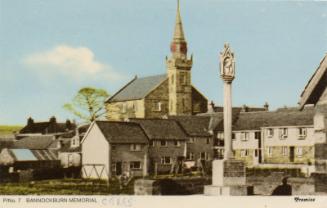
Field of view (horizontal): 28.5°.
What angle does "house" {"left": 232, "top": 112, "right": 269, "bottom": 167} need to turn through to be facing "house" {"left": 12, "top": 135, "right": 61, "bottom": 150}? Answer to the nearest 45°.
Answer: approximately 90° to its right

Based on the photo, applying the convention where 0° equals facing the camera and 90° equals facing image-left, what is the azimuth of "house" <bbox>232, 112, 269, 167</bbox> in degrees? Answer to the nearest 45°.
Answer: approximately 0°

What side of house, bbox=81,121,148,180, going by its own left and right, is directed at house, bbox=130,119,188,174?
left

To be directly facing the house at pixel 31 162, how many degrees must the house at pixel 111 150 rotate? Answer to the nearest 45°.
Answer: approximately 135° to its right

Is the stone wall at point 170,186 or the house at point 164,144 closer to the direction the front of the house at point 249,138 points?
the stone wall

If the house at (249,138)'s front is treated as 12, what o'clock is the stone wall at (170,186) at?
The stone wall is roughly at 12 o'clock from the house.

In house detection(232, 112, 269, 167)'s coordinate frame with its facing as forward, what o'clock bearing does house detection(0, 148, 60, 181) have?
house detection(0, 148, 60, 181) is roughly at 2 o'clock from house detection(232, 112, 269, 167).

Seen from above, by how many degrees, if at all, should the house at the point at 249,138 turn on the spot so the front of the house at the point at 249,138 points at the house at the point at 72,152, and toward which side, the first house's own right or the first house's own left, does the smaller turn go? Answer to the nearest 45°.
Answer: approximately 45° to the first house's own right

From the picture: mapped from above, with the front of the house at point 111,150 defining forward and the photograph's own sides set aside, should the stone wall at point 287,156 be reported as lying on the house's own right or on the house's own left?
on the house's own left

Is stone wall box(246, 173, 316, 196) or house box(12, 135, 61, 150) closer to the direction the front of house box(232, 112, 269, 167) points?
the stone wall

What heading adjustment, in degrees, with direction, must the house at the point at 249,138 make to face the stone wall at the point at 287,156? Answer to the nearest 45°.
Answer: approximately 45° to its left

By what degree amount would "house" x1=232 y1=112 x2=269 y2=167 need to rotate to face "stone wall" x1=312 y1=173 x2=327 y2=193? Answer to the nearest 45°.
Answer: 0° — it already faces it
